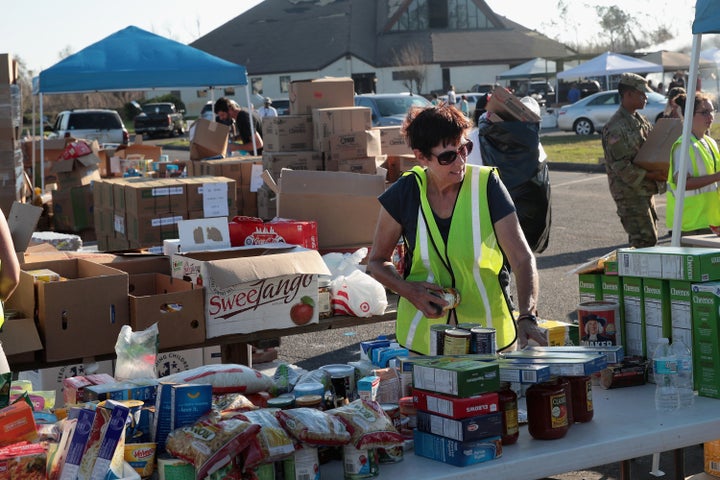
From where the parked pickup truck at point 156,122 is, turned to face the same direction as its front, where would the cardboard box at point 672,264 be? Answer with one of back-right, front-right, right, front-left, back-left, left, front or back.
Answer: back

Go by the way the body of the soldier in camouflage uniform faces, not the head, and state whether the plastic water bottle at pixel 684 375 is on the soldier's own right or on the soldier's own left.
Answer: on the soldier's own right
